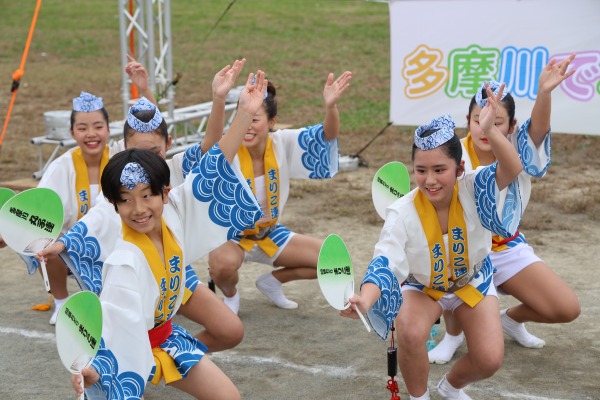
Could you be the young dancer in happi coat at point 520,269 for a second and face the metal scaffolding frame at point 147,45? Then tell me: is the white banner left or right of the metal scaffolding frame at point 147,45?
right

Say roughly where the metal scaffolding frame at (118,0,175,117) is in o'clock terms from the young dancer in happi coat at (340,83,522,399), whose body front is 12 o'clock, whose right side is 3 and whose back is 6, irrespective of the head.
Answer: The metal scaffolding frame is roughly at 5 o'clock from the young dancer in happi coat.

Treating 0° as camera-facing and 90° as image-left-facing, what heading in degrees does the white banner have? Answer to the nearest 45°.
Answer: approximately 0°

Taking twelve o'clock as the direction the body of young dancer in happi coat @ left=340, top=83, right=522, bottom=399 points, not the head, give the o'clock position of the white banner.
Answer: The white banner is roughly at 6 o'clock from the young dancer in happi coat.

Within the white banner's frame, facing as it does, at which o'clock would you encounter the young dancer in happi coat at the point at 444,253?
The young dancer in happi coat is roughly at 12 o'clock from the white banner.

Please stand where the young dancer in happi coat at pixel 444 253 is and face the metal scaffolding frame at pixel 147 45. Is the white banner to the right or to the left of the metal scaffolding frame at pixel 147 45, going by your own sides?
right

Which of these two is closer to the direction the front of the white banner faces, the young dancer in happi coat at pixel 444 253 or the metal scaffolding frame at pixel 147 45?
the young dancer in happi coat

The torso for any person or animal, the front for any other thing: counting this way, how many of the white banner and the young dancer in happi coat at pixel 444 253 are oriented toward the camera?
2

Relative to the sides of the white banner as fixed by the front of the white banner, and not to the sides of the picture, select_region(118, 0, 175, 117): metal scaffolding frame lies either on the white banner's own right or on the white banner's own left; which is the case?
on the white banner's own right

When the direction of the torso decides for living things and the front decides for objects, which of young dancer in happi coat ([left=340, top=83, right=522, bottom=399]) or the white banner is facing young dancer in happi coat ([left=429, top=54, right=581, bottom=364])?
the white banner

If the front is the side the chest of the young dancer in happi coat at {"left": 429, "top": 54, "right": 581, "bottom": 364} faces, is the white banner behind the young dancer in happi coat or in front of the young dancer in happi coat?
behind
